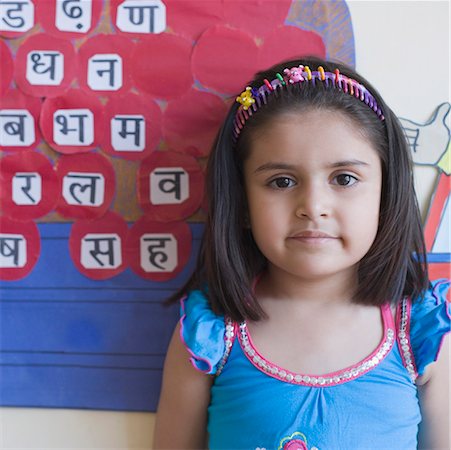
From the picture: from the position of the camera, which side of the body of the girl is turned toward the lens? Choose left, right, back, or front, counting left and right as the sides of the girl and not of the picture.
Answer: front

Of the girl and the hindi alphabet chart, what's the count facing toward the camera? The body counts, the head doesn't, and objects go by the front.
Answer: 2

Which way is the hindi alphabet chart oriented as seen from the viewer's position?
toward the camera
